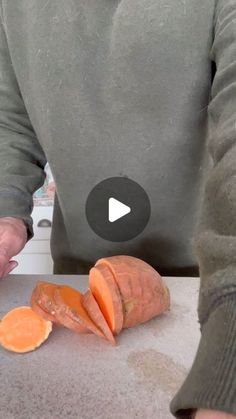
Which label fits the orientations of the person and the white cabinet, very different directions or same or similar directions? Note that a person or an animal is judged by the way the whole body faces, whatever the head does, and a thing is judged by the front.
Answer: same or similar directions

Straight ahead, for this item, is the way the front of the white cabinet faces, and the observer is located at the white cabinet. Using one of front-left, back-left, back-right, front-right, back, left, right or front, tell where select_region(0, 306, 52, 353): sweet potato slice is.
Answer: front

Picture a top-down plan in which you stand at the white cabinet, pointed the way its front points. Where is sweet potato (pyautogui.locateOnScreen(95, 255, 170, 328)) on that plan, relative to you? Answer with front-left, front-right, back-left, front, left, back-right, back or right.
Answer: front

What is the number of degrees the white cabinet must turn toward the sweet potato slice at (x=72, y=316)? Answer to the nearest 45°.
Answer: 0° — it already faces it

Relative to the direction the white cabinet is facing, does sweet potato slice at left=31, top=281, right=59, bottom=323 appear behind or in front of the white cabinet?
in front

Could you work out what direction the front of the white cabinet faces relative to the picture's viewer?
facing the viewer

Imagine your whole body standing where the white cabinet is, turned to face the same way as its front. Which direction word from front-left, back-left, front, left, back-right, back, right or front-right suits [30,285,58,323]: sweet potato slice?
front

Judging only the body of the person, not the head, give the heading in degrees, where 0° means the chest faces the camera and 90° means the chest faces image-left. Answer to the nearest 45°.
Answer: approximately 0°

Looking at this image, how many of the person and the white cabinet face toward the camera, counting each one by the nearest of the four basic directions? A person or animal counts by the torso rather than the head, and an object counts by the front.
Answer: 2

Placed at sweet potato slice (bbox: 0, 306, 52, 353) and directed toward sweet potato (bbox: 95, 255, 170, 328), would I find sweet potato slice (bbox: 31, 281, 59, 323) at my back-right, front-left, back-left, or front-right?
front-left

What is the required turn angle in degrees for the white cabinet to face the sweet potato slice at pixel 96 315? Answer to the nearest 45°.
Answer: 0° — it already faces it
